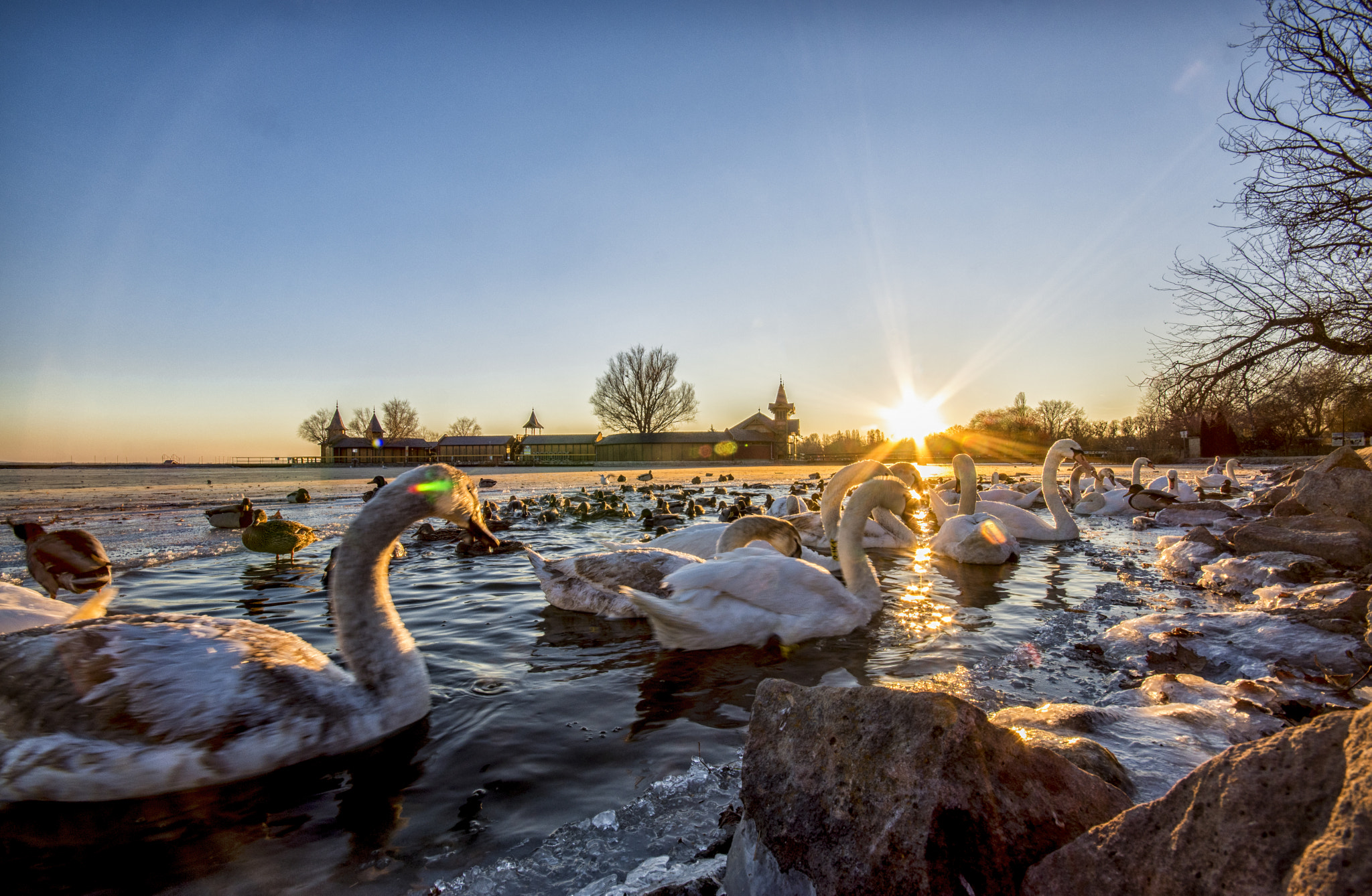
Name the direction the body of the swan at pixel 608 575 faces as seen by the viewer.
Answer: to the viewer's right

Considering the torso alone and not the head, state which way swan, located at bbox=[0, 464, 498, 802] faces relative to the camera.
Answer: to the viewer's right

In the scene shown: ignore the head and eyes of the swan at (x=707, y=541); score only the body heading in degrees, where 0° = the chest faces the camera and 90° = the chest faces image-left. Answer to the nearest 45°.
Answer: approximately 270°

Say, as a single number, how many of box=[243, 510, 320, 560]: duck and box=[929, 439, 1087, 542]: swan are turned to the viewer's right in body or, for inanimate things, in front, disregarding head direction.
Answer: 1

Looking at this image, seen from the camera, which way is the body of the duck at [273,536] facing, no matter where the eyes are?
to the viewer's left

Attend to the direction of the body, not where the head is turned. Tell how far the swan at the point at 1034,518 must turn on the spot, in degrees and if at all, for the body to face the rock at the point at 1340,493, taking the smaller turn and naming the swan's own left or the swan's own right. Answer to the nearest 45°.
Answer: approximately 45° to the swan's own right

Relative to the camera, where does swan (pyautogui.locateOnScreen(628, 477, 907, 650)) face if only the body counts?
to the viewer's right

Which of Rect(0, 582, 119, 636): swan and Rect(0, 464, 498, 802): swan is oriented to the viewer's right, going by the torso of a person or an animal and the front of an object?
Rect(0, 464, 498, 802): swan

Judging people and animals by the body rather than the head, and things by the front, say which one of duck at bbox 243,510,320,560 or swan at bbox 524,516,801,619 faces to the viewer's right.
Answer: the swan

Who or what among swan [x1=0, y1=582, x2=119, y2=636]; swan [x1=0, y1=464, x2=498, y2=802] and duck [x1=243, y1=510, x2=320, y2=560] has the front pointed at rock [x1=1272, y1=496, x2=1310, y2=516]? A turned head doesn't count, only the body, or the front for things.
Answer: swan [x1=0, y1=464, x2=498, y2=802]

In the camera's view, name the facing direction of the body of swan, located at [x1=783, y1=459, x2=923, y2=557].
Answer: to the viewer's right

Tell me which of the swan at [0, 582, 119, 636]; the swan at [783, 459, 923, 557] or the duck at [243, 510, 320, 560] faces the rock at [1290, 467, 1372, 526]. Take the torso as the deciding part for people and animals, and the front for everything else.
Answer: the swan at [783, 459, 923, 557]

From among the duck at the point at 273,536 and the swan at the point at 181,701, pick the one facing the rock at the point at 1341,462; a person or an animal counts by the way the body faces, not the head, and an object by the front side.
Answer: the swan

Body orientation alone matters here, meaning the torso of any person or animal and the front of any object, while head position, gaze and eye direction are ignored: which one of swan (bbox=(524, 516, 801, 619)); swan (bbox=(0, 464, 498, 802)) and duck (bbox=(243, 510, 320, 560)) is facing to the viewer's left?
the duck
